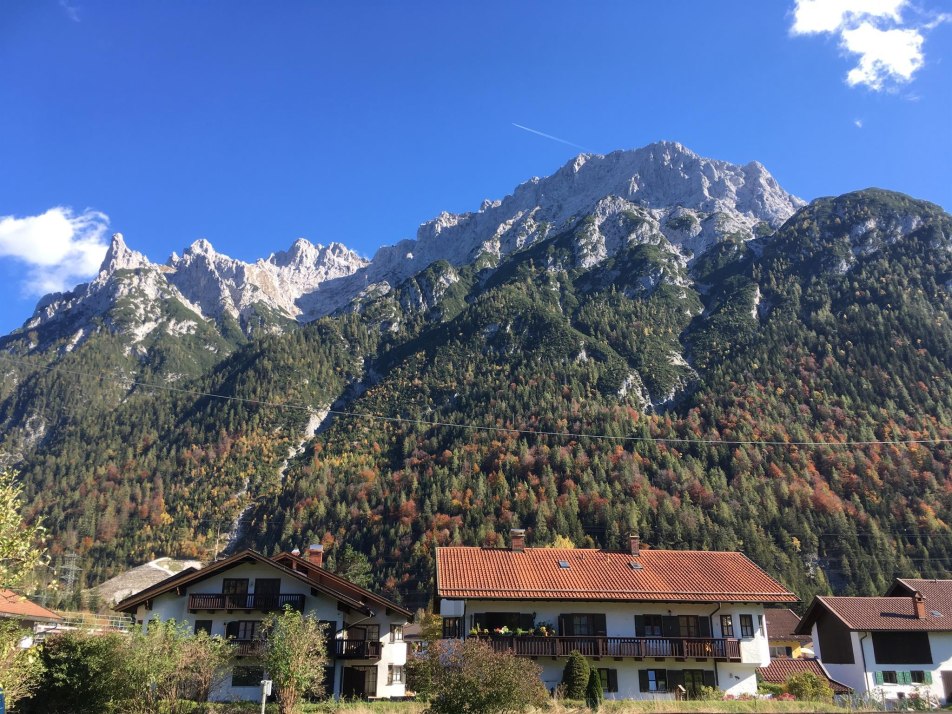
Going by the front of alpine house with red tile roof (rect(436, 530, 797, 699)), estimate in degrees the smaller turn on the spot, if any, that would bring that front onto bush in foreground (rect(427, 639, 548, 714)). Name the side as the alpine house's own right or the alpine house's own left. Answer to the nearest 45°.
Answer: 0° — it already faces it

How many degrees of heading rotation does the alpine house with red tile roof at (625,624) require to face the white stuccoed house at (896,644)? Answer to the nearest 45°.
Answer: approximately 135° to its left

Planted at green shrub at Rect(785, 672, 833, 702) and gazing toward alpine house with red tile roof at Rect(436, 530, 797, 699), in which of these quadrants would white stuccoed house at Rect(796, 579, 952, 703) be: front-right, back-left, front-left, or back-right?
back-right

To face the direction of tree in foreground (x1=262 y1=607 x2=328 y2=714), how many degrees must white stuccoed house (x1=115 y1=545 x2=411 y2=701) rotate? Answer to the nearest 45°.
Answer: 0° — it already faces it

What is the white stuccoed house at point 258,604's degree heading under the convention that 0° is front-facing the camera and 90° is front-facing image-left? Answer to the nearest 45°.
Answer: approximately 0°

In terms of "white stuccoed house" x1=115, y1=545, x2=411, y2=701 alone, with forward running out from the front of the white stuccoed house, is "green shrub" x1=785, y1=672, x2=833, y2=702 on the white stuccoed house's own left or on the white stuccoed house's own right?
on the white stuccoed house's own left

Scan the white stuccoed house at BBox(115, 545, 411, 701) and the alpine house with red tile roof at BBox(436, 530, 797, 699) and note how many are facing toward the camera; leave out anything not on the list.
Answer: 2

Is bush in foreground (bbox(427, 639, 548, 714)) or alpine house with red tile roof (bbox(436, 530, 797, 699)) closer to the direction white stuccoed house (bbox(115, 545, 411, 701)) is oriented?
the bush in foreground

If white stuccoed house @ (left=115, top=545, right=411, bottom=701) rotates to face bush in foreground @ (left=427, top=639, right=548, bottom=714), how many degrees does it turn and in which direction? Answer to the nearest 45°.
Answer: approximately 45° to its left
